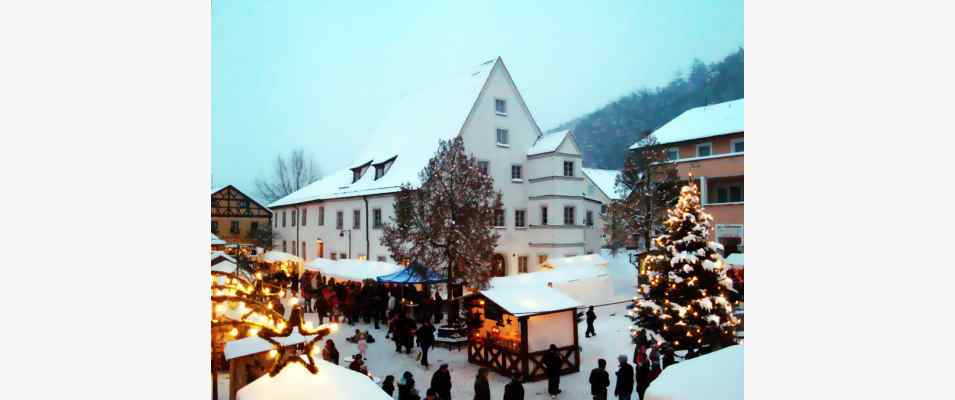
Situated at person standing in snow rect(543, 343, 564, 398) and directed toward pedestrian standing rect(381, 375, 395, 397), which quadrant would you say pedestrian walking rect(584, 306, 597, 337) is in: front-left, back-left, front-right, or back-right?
back-right
